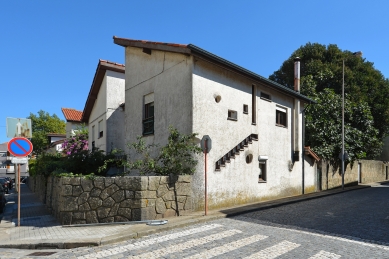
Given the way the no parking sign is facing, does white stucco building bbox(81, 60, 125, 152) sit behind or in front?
behind

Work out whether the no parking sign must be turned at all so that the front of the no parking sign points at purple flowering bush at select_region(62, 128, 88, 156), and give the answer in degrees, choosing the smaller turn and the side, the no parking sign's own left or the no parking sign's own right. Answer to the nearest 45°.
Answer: approximately 180°

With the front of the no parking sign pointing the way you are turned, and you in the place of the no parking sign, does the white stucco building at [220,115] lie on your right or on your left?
on your left

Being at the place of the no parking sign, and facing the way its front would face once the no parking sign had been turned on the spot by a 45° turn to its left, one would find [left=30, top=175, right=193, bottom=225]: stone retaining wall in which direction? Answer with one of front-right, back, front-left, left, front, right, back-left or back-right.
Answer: front

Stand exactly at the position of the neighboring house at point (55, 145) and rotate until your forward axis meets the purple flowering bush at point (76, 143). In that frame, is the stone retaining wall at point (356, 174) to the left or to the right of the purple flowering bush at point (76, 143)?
left

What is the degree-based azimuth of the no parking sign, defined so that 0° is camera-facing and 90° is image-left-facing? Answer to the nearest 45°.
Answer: approximately 0°

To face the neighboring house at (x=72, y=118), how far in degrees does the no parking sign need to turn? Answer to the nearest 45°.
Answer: approximately 180°

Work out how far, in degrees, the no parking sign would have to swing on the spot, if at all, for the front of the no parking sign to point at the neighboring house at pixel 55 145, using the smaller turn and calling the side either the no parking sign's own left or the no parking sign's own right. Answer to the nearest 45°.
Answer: approximately 180°
